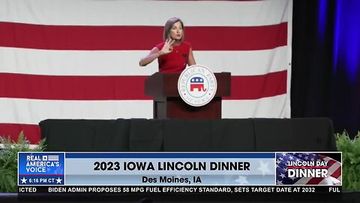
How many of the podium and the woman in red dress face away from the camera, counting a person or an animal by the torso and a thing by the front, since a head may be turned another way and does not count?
0

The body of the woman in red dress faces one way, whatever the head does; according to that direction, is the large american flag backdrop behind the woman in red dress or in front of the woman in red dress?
behind

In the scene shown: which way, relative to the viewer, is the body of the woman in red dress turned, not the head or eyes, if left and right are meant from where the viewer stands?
facing the viewer and to the right of the viewer

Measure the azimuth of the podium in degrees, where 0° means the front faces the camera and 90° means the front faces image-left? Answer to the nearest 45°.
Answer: approximately 315°

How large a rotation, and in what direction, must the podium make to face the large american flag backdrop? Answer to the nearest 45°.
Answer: approximately 135° to its left
